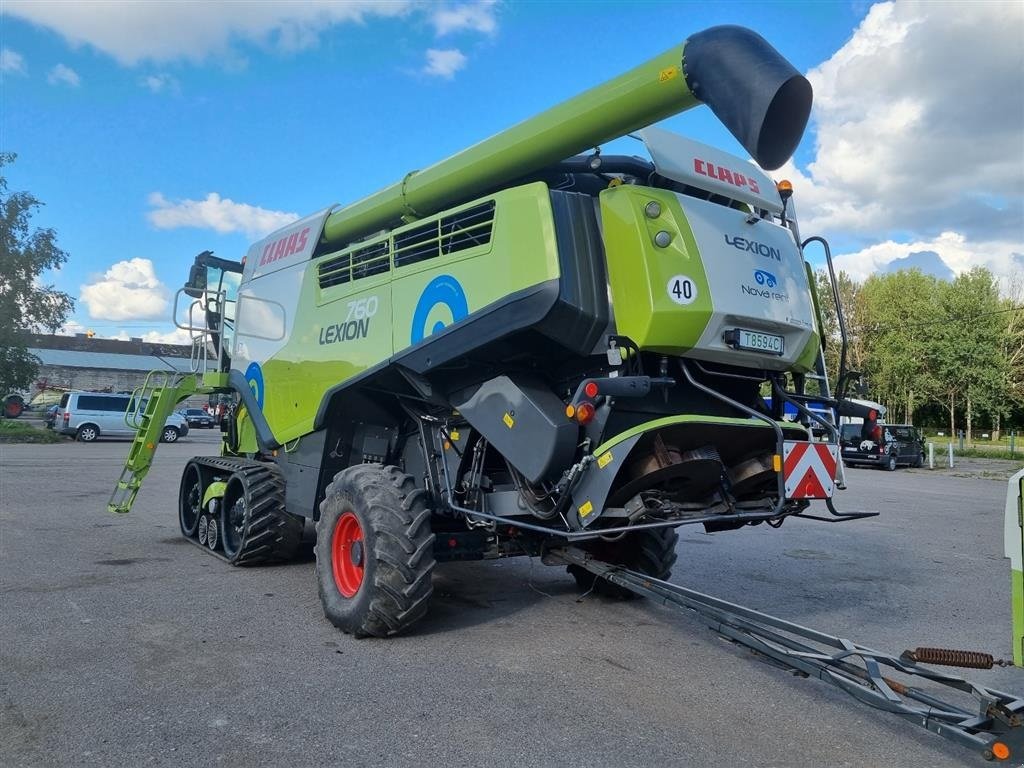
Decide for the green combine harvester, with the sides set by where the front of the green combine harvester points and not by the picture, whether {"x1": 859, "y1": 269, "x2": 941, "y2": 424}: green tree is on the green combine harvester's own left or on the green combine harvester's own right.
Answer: on the green combine harvester's own right

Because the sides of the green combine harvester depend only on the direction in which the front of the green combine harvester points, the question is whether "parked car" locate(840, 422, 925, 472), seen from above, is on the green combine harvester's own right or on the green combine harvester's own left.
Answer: on the green combine harvester's own right

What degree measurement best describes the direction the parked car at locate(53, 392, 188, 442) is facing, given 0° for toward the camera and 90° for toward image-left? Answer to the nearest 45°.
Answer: approximately 270°

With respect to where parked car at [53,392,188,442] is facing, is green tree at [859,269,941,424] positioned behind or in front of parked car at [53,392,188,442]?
in front

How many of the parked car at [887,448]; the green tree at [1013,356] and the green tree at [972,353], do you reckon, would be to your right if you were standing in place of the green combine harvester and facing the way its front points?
3

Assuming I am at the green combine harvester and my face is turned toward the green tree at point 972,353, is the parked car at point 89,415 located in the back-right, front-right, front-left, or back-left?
front-left

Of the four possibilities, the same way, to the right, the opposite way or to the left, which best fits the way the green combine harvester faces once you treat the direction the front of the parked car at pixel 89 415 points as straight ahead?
to the left

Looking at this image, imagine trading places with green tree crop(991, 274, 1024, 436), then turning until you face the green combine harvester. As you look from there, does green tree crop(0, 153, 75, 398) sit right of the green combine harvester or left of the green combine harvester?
right

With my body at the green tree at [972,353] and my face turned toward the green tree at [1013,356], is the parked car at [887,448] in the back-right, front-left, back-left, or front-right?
back-right

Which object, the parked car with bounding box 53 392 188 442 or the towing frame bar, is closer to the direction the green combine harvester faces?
the parked car

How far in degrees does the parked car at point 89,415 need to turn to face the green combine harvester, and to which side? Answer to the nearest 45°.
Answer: approximately 90° to its right

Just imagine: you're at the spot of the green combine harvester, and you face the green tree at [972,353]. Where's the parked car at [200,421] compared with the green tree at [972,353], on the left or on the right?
left

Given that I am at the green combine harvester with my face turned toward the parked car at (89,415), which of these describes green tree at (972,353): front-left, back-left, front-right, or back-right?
front-right

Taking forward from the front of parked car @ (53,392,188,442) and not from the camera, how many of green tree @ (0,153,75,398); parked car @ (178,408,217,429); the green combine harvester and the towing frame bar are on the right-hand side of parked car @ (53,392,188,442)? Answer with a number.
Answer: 2

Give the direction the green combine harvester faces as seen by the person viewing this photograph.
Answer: facing away from the viewer and to the left of the viewer
